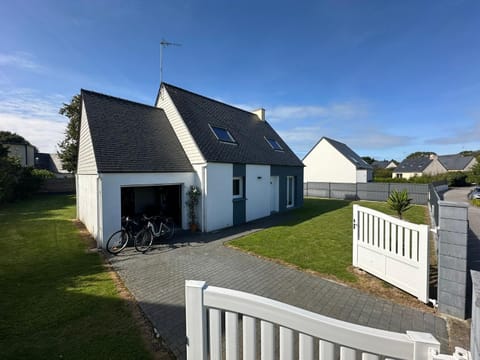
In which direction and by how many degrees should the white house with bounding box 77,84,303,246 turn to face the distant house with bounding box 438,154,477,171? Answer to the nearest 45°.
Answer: approximately 90° to its left

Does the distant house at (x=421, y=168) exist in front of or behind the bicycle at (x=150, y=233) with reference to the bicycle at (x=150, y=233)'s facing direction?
behind

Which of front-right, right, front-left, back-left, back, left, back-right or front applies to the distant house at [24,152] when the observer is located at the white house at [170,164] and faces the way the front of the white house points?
back

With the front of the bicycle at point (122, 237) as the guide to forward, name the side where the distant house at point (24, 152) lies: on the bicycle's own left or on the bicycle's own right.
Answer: on the bicycle's own right

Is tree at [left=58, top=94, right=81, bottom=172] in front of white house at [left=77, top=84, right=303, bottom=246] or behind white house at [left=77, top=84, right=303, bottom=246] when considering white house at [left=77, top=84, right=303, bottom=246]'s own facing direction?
behind

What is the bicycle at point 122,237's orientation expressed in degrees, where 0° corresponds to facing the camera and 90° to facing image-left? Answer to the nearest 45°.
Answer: approximately 45°

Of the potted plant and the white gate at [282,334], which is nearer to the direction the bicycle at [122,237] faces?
the white gate

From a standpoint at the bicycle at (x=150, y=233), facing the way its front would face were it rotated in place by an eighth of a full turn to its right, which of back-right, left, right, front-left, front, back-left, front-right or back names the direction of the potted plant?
back-right

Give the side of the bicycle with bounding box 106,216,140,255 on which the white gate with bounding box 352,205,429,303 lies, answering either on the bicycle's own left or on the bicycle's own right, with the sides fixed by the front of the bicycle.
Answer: on the bicycle's own left

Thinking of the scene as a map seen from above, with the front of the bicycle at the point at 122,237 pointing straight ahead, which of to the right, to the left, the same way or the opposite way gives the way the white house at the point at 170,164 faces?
to the left

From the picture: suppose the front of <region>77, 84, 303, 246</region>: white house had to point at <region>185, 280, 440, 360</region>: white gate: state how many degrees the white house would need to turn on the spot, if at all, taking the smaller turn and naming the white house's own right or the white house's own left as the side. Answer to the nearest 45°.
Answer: approximately 45° to the white house's own right
